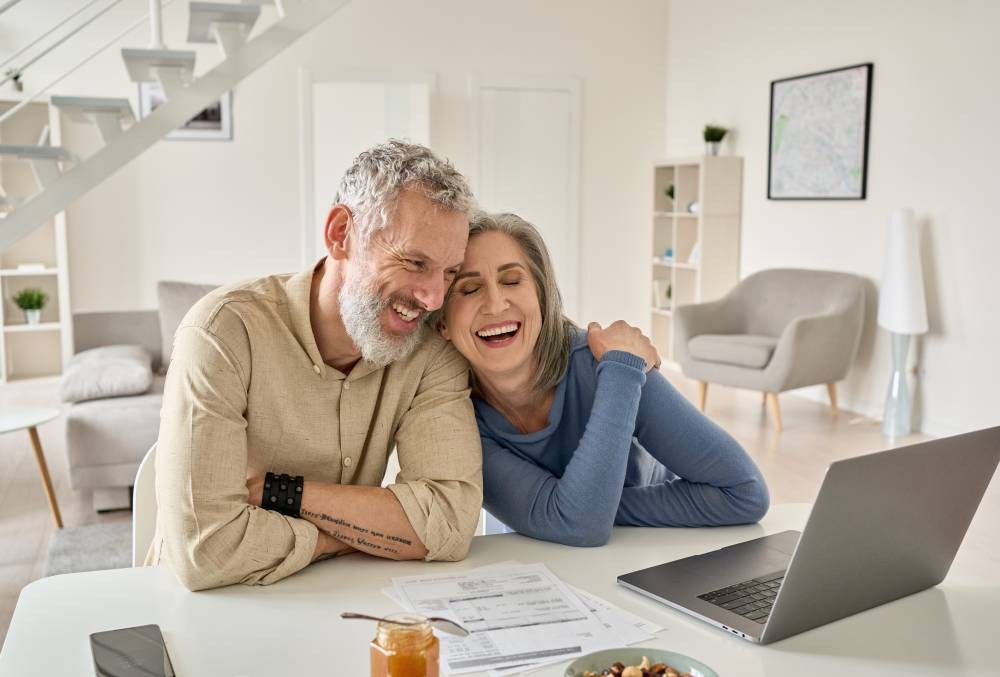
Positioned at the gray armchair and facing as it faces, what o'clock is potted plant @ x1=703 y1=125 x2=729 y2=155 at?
The potted plant is roughly at 4 o'clock from the gray armchair.

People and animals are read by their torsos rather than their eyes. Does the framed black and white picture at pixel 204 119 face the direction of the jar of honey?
yes

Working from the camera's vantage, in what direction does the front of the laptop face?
facing away from the viewer and to the left of the viewer

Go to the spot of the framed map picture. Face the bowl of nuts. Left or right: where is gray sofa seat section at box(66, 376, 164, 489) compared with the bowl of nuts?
right

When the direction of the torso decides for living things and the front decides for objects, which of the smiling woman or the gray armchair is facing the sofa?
the gray armchair

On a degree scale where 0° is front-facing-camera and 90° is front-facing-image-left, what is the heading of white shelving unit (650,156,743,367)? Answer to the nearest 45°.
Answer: approximately 45°
